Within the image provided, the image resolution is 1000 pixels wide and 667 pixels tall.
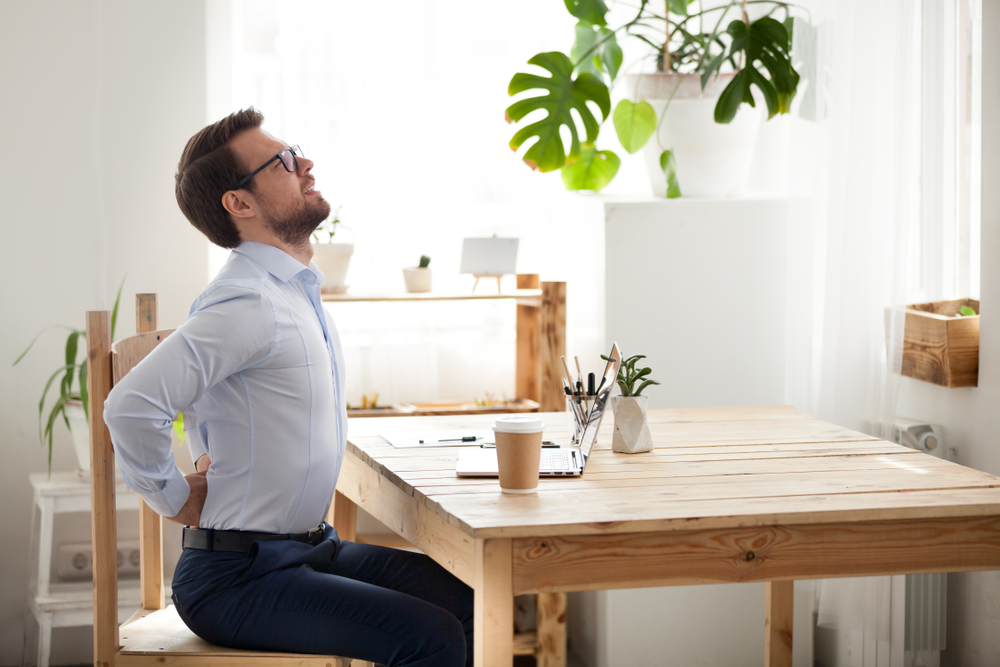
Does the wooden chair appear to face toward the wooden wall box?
yes

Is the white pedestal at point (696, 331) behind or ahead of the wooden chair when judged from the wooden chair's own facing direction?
ahead

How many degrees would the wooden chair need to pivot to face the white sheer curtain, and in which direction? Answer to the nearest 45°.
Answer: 0° — it already faces it

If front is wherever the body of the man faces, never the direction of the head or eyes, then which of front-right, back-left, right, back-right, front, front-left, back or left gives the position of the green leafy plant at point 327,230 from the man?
left

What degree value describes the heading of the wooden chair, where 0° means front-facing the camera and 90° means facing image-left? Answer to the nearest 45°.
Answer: approximately 270°

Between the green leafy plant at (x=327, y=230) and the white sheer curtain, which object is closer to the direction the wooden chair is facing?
the white sheer curtain

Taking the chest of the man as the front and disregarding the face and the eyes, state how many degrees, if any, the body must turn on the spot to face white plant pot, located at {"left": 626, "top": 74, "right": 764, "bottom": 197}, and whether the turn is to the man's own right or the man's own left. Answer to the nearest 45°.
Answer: approximately 45° to the man's own left

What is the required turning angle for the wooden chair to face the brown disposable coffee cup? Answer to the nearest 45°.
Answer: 0° — it already faces it

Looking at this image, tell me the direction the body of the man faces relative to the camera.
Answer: to the viewer's right

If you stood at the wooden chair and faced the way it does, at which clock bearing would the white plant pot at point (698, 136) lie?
The white plant pot is roughly at 11 o'clock from the wooden chair.

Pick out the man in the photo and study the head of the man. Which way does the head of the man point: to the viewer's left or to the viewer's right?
to the viewer's right

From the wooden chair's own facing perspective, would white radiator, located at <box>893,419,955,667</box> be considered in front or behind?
in front

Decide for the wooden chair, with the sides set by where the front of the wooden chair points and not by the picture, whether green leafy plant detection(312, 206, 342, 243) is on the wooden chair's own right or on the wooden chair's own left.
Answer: on the wooden chair's own left

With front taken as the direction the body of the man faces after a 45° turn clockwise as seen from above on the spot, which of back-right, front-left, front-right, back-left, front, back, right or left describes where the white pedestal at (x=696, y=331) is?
left
